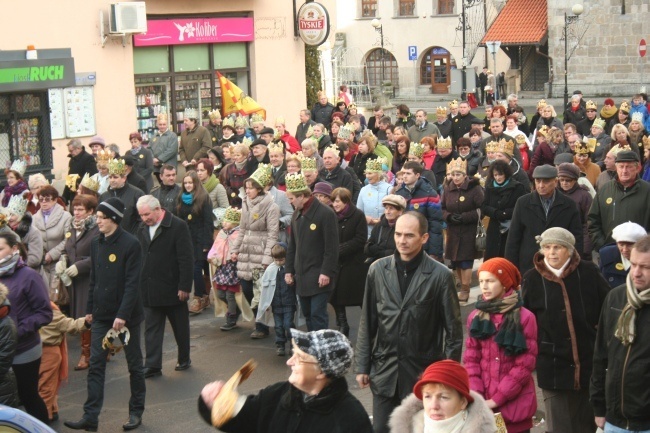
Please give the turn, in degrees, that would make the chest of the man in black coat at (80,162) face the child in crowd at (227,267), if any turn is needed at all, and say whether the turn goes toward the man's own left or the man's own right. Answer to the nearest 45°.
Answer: approximately 45° to the man's own left

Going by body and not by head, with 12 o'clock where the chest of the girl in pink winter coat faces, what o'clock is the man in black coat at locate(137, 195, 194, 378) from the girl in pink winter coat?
The man in black coat is roughly at 3 o'clock from the girl in pink winter coat.

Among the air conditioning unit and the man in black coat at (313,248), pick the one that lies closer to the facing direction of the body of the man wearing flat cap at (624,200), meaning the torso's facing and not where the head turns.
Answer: the man in black coat

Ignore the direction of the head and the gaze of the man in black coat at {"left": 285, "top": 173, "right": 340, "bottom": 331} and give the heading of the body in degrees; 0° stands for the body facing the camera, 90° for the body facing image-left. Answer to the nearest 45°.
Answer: approximately 45°

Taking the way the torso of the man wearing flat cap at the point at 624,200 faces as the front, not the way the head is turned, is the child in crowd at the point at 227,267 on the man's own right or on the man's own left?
on the man's own right

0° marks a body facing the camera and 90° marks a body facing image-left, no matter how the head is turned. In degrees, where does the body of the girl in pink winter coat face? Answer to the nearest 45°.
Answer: approximately 45°

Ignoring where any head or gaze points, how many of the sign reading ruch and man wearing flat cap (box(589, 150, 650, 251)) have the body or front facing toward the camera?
2
